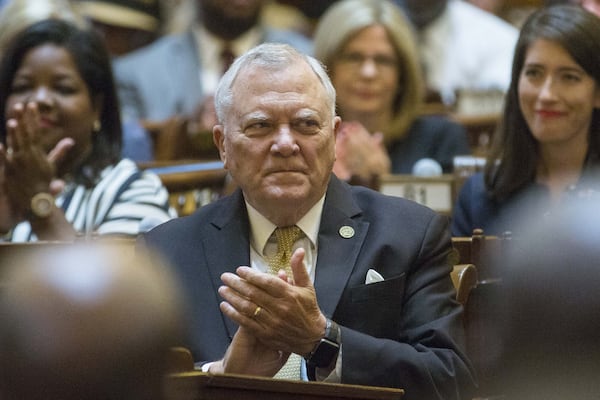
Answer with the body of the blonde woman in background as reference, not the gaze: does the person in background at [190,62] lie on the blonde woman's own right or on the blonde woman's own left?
on the blonde woman's own right

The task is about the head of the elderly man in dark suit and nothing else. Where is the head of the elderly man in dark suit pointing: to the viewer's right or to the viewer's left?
to the viewer's right

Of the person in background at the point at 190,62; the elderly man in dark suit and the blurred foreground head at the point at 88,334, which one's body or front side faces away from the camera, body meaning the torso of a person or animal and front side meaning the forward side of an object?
the blurred foreground head

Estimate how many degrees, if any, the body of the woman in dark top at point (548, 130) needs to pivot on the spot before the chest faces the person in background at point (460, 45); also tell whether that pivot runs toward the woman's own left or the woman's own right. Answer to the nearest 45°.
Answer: approximately 180°

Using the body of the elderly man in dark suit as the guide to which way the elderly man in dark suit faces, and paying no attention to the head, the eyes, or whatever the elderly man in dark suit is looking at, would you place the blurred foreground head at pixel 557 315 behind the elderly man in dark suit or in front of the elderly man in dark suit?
in front

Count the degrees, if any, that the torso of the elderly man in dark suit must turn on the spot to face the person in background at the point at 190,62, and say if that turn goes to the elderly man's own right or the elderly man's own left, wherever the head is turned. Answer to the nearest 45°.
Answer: approximately 180°

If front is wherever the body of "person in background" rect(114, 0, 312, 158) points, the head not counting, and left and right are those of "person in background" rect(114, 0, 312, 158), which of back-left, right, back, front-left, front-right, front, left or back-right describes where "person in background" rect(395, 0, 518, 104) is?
left

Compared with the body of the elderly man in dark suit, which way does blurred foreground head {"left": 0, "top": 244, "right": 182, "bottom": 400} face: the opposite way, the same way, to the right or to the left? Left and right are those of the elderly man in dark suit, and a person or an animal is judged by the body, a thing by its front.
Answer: the opposite way

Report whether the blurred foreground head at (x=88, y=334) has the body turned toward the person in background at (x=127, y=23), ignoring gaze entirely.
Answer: yes

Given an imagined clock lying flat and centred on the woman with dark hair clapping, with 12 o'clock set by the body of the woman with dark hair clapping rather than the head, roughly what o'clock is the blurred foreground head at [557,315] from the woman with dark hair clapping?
The blurred foreground head is roughly at 10 o'clock from the woman with dark hair clapping.

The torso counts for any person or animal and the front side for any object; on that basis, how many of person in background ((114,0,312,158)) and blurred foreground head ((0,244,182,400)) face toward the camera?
1

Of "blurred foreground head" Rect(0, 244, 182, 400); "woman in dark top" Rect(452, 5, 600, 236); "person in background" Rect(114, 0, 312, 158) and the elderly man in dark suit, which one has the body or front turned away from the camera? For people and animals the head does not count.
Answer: the blurred foreground head

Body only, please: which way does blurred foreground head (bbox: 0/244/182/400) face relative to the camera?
away from the camera

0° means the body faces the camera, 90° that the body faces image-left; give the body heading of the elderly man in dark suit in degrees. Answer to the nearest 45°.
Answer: approximately 0°
